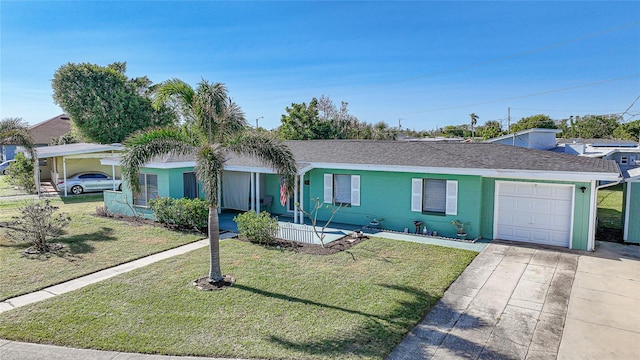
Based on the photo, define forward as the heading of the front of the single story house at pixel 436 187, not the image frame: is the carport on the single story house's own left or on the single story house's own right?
on the single story house's own right

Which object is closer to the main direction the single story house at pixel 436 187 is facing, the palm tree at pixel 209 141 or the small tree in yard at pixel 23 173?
the palm tree

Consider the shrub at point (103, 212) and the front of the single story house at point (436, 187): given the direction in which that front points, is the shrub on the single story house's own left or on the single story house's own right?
on the single story house's own right

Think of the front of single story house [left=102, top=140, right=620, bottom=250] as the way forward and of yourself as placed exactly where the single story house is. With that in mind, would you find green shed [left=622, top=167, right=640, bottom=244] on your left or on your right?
on your left

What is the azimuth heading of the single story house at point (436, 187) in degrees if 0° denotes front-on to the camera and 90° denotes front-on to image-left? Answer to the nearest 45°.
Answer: approximately 0°

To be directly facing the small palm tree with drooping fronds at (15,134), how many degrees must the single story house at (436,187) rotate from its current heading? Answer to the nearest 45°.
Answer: approximately 90° to its right

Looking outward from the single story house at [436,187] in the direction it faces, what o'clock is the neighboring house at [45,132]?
The neighboring house is roughly at 4 o'clock from the single story house.

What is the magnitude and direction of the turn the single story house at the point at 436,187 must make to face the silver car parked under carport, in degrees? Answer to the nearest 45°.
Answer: approximately 90° to its right

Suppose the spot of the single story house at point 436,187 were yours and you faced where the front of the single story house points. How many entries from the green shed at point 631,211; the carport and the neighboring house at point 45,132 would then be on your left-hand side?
1
